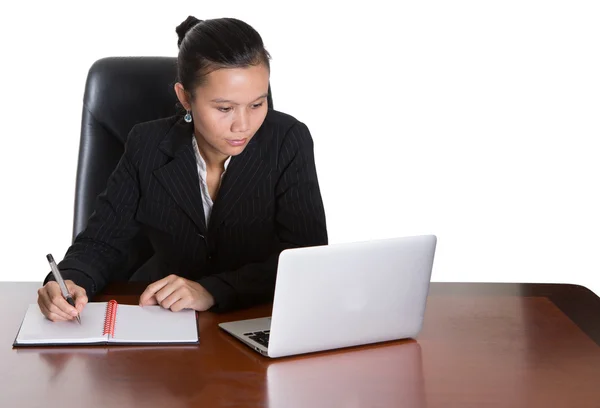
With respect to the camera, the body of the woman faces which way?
toward the camera

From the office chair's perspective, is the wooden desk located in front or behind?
in front

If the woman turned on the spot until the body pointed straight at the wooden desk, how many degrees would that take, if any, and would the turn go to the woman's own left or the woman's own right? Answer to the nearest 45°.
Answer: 0° — they already face it

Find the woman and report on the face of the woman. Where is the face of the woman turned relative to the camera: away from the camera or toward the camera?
toward the camera

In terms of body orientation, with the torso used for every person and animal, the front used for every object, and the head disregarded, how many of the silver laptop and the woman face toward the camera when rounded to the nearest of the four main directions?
1

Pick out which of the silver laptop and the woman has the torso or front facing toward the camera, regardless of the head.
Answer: the woman

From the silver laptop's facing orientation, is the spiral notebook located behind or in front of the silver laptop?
in front

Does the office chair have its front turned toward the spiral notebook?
yes

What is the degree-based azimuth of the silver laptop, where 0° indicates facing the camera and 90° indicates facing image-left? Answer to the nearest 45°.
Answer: approximately 135°

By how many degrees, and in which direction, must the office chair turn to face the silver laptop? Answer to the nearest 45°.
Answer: approximately 45° to its left

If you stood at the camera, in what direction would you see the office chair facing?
facing the viewer
